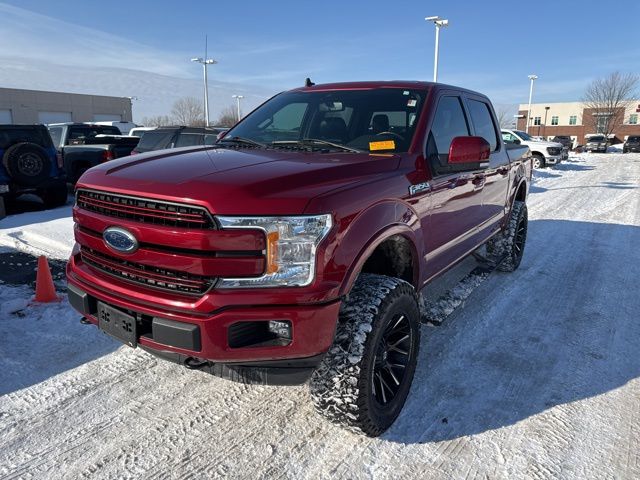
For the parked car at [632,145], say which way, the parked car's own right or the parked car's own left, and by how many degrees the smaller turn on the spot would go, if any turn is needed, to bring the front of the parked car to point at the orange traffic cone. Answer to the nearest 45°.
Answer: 0° — it already faces it

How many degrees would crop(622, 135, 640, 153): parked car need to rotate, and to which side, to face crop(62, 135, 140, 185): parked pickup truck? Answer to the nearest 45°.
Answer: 0° — it already faces it

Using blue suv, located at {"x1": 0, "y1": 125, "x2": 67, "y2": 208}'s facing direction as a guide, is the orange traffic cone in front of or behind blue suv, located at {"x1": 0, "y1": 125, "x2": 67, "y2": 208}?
behind

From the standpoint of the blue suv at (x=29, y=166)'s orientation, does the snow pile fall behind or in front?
behind

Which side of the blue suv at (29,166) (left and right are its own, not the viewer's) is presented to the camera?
back

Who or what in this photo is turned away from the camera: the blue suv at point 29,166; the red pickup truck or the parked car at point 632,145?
the blue suv

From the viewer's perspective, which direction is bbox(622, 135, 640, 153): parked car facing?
toward the camera

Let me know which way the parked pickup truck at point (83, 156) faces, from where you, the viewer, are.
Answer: facing away from the viewer and to the left of the viewer

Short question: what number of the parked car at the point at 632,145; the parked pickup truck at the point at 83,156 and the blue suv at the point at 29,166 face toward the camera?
1

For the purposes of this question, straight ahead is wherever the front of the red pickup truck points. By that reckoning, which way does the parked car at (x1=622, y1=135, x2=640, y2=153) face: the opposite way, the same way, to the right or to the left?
the same way

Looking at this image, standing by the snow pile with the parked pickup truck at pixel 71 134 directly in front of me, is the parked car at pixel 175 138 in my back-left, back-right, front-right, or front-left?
front-right

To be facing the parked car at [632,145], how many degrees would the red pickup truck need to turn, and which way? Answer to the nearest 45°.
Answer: approximately 180°

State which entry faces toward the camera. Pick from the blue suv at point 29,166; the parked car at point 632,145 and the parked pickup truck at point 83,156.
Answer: the parked car at point 632,145

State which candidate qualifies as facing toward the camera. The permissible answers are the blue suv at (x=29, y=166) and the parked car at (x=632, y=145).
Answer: the parked car

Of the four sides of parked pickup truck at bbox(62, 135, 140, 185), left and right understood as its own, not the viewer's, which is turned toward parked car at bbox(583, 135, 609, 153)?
right
